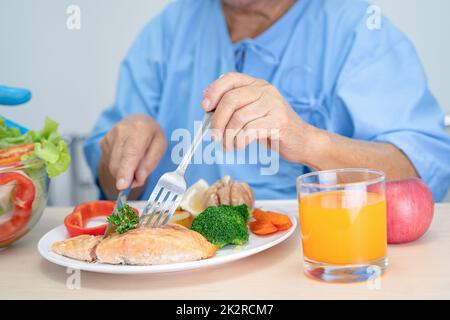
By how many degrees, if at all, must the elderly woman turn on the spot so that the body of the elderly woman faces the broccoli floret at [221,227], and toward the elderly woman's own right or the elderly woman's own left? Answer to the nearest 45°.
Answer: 0° — they already face it

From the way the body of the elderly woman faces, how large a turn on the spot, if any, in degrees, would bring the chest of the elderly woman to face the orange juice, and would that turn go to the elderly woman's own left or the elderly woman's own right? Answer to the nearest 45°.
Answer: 0° — they already face it

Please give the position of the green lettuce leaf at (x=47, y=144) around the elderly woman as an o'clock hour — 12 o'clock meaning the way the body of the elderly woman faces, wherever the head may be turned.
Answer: The green lettuce leaf is roughly at 1 o'clock from the elderly woman.

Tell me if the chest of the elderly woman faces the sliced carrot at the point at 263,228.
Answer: yes

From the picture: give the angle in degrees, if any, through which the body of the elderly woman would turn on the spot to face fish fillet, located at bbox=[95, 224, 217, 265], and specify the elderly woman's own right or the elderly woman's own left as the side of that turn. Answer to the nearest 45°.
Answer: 0° — they already face it

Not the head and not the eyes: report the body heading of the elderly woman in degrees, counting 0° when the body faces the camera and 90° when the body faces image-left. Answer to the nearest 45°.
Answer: approximately 0°

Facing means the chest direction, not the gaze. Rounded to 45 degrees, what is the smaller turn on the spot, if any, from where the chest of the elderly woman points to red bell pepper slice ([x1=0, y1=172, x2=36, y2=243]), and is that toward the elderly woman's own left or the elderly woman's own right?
approximately 45° to the elderly woman's own right

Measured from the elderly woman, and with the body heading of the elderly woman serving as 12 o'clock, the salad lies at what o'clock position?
The salad is roughly at 1 o'clock from the elderly woman.

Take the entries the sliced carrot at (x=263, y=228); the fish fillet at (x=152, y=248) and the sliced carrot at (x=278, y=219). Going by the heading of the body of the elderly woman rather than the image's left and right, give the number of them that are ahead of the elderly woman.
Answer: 3
